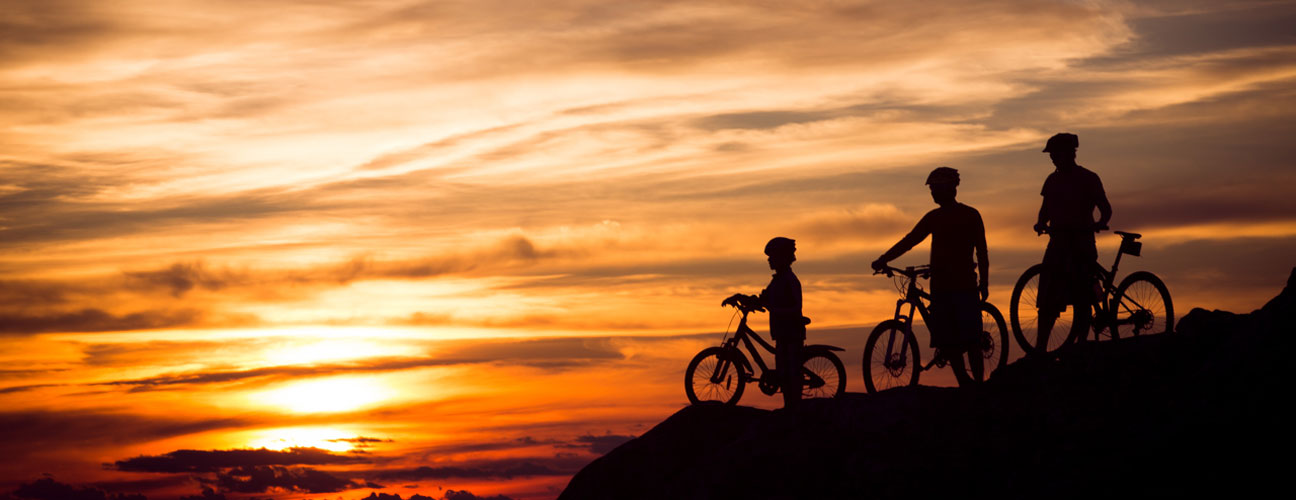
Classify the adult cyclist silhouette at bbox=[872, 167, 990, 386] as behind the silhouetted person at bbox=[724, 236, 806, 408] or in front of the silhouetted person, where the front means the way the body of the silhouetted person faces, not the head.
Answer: behind

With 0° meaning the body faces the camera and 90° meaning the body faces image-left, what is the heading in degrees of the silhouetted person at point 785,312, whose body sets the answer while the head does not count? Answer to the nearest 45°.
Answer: approximately 90°

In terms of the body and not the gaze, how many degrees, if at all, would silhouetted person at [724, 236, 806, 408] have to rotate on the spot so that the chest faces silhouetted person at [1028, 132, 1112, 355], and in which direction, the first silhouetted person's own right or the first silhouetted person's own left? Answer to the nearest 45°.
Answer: approximately 180°
